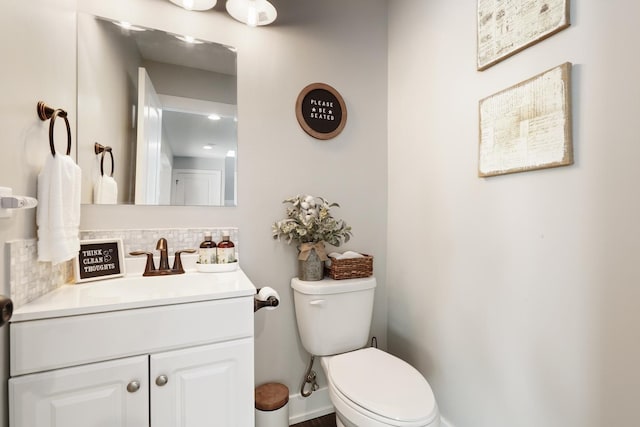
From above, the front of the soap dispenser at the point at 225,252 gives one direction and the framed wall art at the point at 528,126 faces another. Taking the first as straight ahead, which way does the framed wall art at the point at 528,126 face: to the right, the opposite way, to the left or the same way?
to the right

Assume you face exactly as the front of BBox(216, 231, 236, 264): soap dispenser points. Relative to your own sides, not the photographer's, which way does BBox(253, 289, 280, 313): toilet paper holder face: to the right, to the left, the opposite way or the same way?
to the left

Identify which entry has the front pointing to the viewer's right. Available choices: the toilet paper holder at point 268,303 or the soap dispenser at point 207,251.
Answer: the toilet paper holder

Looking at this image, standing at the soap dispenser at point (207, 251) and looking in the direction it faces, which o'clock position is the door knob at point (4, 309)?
The door knob is roughly at 1 o'clock from the soap dispenser.

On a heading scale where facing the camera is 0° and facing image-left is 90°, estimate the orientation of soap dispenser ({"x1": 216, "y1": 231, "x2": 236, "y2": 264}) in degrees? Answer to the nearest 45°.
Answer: approximately 0°

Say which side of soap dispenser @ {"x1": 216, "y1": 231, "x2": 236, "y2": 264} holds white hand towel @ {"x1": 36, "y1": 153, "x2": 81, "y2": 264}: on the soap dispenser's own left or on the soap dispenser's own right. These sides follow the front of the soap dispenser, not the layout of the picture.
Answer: on the soap dispenser's own right

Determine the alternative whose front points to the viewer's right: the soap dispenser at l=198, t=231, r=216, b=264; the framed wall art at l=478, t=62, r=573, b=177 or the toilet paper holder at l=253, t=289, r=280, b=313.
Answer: the toilet paper holder

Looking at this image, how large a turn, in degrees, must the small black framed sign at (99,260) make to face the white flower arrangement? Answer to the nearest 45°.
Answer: approximately 45° to its left

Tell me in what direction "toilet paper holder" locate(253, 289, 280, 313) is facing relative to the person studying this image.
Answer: facing to the right of the viewer

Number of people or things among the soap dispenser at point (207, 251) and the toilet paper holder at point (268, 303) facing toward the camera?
1
